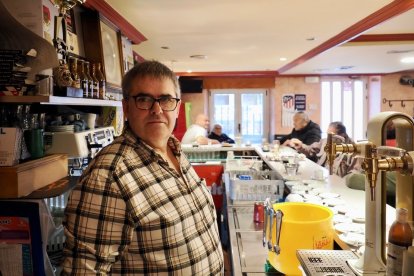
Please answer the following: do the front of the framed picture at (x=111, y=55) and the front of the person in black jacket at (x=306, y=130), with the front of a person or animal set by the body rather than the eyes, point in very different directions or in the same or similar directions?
very different directions

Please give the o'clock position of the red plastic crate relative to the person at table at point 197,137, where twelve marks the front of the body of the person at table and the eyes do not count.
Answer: The red plastic crate is roughly at 3 o'clock from the person at table.

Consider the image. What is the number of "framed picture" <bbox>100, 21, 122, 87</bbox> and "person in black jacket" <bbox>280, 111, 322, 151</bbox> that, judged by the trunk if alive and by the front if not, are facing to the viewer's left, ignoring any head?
1

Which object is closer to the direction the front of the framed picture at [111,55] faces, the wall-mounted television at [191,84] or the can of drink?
the can of drink

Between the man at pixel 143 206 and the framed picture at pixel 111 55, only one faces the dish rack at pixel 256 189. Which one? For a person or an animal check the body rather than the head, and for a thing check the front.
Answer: the framed picture

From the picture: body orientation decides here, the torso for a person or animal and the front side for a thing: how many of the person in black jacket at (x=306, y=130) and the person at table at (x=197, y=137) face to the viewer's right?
1

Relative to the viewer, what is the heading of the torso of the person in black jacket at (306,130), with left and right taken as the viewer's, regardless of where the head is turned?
facing to the left of the viewer

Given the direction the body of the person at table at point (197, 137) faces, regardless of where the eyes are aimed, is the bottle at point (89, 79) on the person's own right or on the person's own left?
on the person's own right

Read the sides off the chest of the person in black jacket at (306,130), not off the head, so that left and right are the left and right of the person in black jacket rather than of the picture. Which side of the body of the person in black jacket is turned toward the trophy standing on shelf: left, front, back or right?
left

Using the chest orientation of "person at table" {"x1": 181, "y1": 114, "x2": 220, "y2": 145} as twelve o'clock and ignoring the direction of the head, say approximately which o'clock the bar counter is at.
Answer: The bar counter is roughly at 3 o'clock from the person at table.

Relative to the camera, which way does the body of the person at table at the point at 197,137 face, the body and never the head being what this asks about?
to the viewer's right

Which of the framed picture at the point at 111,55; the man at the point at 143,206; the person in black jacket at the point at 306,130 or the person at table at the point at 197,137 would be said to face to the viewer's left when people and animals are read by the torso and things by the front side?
the person in black jacket at the point at 306,130

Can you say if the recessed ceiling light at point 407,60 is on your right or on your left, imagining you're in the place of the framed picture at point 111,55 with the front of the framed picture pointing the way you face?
on your left

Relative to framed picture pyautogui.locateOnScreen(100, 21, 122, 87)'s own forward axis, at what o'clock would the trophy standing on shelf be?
The trophy standing on shelf is roughly at 2 o'clock from the framed picture.

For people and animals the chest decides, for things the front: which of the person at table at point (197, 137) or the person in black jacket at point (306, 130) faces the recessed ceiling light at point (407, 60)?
the person at table at point (197, 137)
